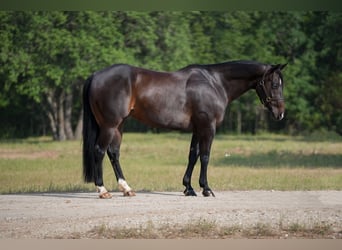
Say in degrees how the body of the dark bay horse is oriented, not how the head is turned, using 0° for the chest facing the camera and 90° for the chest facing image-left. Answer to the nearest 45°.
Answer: approximately 270°
